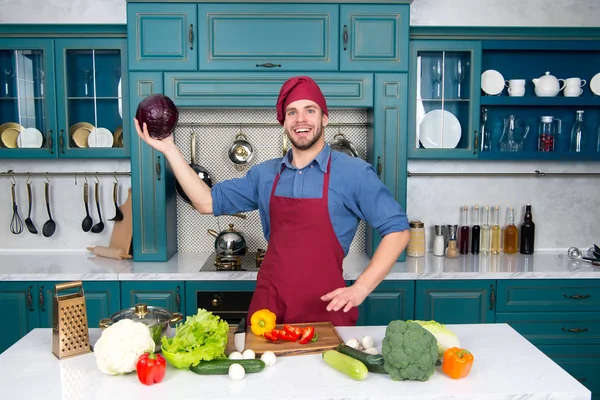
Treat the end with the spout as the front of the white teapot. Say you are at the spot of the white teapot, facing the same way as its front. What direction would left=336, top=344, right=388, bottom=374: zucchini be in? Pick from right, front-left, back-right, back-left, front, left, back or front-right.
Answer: left

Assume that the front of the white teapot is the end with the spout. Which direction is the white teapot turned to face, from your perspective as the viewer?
facing to the left of the viewer

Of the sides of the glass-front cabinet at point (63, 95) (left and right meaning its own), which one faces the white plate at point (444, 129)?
left

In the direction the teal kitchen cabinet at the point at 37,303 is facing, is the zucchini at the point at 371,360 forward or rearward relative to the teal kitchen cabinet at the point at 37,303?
forward

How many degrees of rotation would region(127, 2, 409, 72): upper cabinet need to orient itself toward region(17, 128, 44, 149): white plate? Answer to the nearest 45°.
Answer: approximately 90° to its right

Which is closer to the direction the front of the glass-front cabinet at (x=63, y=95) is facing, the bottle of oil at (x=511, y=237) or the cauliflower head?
the cauliflower head

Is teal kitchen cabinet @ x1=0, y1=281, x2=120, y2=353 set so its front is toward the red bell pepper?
yes

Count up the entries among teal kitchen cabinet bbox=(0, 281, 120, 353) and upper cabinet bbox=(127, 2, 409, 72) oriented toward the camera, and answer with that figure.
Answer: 2

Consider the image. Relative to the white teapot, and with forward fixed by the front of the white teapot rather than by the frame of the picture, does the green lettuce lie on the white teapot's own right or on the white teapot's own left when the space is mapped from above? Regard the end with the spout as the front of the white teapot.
on the white teapot's own left
